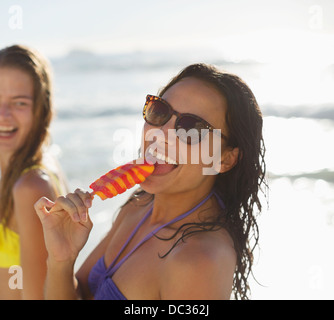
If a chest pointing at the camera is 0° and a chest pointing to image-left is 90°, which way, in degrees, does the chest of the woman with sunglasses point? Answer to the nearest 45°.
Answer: approximately 45°

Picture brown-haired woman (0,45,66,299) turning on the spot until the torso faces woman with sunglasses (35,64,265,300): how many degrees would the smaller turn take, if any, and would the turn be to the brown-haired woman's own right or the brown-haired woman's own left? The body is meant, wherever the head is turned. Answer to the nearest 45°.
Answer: approximately 90° to the brown-haired woman's own left

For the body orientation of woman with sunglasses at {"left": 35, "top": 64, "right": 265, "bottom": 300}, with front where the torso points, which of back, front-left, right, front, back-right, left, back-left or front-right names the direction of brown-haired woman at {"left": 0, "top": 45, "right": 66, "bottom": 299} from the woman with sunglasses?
right

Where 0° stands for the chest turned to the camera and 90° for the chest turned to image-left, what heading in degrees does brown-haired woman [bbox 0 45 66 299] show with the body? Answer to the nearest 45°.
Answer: approximately 45°
